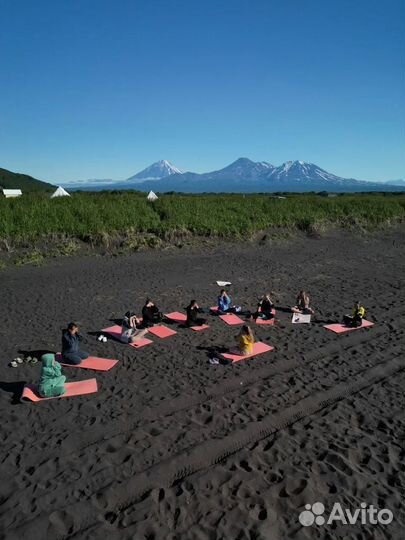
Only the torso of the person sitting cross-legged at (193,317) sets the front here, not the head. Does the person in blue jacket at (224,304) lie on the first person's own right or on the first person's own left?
on the first person's own left

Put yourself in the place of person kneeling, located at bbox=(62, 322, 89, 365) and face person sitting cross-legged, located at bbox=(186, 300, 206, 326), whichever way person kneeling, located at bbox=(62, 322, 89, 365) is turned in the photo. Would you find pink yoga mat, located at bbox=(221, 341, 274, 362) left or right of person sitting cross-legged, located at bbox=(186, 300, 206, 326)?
right

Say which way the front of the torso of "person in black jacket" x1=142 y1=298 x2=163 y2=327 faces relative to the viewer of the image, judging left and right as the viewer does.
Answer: facing the viewer and to the right of the viewer

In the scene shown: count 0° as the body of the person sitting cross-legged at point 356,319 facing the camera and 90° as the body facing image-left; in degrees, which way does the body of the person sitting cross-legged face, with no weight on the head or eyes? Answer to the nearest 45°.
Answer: approximately 90°

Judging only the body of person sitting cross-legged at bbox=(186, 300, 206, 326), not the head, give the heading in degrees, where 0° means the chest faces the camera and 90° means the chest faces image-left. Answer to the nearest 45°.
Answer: approximately 315°

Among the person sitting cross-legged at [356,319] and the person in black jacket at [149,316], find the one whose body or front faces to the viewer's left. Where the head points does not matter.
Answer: the person sitting cross-legged

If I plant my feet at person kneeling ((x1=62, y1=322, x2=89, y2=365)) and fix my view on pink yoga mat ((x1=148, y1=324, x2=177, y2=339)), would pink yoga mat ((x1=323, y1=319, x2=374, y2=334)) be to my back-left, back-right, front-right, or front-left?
front-right

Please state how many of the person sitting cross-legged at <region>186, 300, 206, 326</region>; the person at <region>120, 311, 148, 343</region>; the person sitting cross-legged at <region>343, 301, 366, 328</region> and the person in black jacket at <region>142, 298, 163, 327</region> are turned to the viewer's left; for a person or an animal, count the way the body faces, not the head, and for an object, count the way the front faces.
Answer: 1

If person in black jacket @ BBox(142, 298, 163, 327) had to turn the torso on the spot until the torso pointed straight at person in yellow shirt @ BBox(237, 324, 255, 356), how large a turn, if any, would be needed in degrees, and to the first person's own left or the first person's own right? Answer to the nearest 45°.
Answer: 0° — they already face them

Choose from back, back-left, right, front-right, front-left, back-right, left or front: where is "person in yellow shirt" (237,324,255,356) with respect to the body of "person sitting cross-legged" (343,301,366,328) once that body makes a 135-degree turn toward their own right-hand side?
back

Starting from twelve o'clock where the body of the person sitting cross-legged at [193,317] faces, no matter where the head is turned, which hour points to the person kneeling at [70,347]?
the person kneeling at [70,347] is roughly at 3 o'clock from the person sitting cross-legged at [193,317].

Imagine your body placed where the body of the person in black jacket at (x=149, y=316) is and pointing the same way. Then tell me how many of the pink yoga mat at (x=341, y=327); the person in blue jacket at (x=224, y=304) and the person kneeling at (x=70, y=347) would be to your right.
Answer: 1

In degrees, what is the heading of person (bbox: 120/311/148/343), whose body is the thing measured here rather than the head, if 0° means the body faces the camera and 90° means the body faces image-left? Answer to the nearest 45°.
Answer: approximately 315°

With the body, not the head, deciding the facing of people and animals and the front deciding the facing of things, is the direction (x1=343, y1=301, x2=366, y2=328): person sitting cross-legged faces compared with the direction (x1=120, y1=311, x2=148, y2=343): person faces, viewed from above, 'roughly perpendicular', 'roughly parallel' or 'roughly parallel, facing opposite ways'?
roughly parallel, facing opposite ways

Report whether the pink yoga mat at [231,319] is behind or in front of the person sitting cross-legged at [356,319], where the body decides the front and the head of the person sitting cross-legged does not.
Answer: in front

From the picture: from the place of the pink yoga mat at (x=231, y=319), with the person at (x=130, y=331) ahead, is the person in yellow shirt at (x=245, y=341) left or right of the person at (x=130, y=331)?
left
